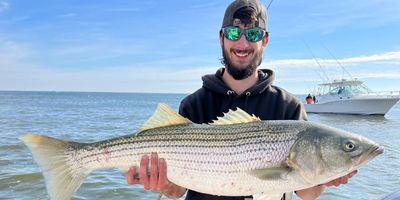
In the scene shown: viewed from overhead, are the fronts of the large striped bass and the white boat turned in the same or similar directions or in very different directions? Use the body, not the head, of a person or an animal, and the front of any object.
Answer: same or similar directions

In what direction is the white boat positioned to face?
to the viewer's right

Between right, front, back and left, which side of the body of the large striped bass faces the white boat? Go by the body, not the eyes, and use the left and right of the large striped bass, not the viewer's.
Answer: left

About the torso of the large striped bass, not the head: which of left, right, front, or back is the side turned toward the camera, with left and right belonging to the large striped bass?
right

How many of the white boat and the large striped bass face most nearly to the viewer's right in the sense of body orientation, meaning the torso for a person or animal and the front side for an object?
2

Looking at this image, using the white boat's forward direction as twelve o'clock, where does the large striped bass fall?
The large striped bass is roughly at 3 o'clock from the white boat.
